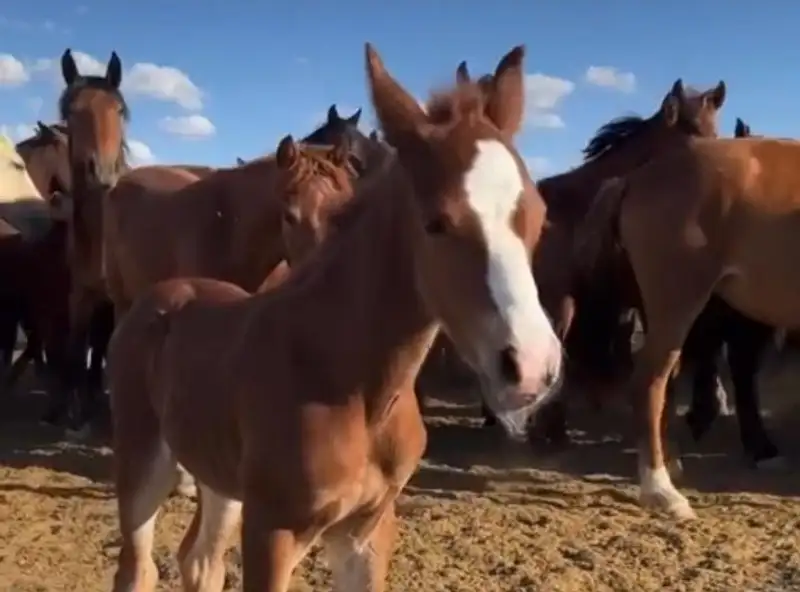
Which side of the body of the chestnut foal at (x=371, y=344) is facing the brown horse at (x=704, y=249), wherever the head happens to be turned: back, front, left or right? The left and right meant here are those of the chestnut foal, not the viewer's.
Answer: left

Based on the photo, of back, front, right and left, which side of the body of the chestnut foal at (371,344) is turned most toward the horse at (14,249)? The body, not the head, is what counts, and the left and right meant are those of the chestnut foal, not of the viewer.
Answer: back

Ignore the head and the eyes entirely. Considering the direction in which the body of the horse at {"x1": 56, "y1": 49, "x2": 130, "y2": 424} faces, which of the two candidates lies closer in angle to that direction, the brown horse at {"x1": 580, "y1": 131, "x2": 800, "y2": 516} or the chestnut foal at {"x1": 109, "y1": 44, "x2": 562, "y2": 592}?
the chestnut foal

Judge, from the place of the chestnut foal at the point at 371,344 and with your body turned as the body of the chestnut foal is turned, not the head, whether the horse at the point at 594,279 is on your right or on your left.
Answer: on your left

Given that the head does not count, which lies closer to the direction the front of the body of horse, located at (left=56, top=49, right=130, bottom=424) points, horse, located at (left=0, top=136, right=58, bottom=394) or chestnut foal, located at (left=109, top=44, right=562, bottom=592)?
the chestnut foal
